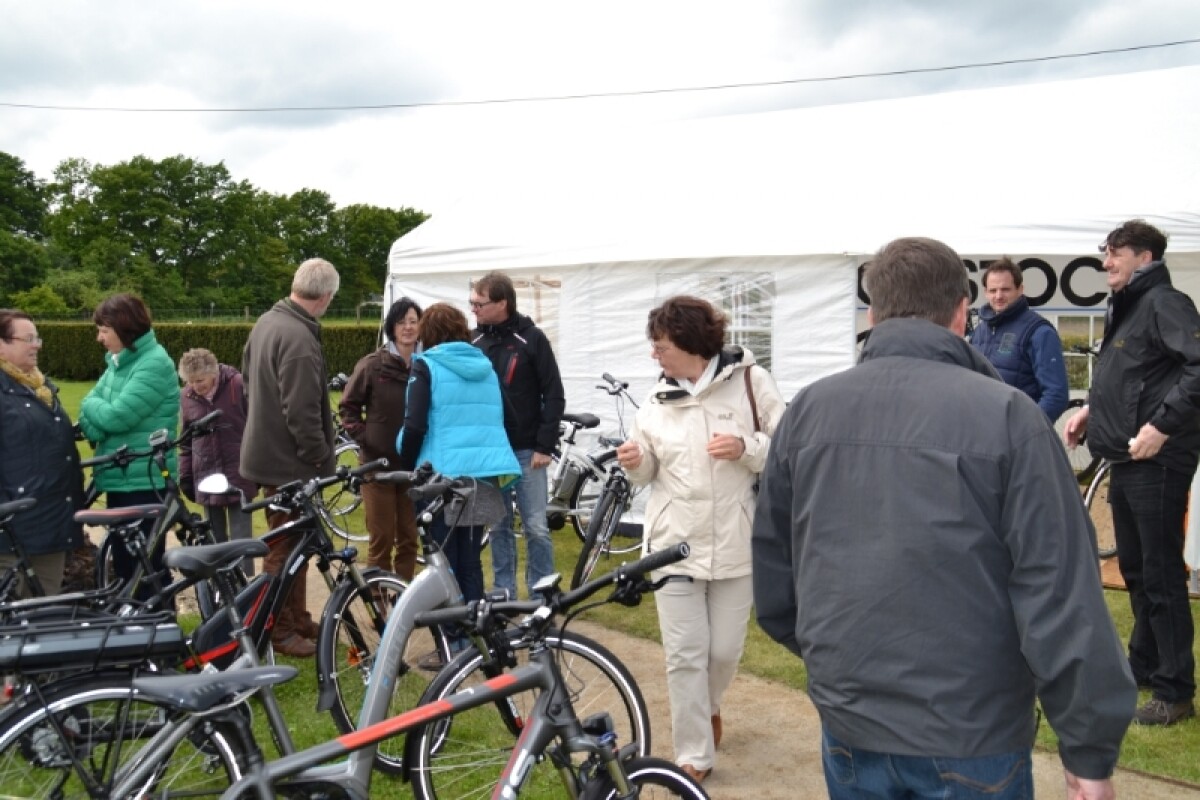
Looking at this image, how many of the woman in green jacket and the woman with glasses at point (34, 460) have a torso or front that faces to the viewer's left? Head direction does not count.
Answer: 1

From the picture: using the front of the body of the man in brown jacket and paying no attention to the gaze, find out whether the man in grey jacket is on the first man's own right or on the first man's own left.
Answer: on the first man's own right

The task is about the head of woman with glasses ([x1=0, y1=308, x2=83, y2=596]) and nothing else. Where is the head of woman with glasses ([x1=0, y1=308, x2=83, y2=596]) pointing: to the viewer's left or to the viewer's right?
to the viewer's right

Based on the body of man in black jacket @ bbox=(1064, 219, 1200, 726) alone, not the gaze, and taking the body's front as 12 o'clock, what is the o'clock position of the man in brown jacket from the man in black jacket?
The man in brown jacket is roughly at 1 o'clock from the man in black jacket.

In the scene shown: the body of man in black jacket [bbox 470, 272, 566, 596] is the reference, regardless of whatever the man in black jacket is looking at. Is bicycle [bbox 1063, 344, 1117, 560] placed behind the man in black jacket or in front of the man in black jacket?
behind

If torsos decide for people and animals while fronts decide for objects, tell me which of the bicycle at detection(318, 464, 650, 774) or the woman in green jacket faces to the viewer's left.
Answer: the woman in green jacket

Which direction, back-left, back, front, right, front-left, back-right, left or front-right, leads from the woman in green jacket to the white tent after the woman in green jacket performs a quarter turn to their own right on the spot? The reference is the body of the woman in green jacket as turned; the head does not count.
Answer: right

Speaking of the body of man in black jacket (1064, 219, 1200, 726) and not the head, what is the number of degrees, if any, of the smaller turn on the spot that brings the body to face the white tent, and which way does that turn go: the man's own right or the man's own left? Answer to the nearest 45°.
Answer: approximately 90° to the man's own right

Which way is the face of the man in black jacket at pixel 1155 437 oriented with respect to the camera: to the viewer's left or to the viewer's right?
to the viewer's left

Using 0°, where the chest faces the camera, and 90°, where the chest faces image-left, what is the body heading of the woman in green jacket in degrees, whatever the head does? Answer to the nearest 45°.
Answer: approximately 90°
